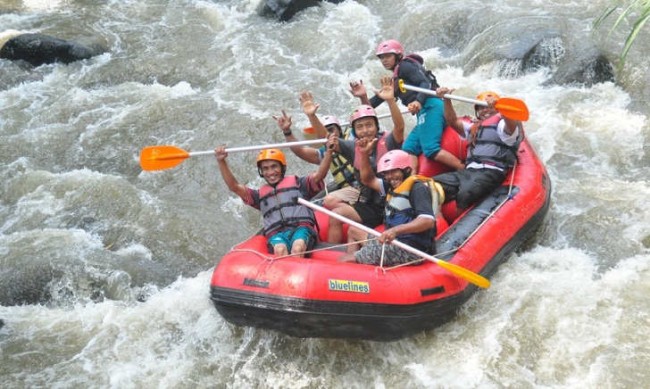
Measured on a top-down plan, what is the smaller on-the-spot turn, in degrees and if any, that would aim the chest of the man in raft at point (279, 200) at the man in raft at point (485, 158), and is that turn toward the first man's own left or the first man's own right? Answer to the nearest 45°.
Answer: approximately 90° to the first man's own left

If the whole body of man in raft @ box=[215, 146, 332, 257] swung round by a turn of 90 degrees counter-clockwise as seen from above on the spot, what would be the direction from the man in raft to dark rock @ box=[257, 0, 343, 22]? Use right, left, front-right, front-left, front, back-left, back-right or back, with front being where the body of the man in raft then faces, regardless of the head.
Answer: left

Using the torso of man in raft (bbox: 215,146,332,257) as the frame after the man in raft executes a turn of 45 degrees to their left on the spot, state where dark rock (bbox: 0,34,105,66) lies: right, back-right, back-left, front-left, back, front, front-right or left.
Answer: back

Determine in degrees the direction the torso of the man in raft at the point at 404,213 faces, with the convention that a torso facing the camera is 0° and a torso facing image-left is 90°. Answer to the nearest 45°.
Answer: approximately 45°

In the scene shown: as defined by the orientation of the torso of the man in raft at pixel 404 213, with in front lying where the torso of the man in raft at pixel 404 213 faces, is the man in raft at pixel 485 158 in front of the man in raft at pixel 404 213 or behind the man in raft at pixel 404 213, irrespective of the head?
behind

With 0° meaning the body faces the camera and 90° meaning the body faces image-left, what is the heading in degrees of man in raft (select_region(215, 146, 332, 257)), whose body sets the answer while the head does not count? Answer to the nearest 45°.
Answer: approximately 0°

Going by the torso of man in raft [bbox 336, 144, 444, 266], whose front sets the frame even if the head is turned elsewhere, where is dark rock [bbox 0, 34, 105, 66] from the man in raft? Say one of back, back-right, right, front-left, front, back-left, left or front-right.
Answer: right

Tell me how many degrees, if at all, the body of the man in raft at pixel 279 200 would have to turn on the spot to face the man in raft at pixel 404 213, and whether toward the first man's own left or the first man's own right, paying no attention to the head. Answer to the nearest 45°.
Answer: approximately 45° to the first man's own left

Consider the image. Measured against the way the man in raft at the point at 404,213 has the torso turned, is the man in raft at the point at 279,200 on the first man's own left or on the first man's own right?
on the first man's own right
